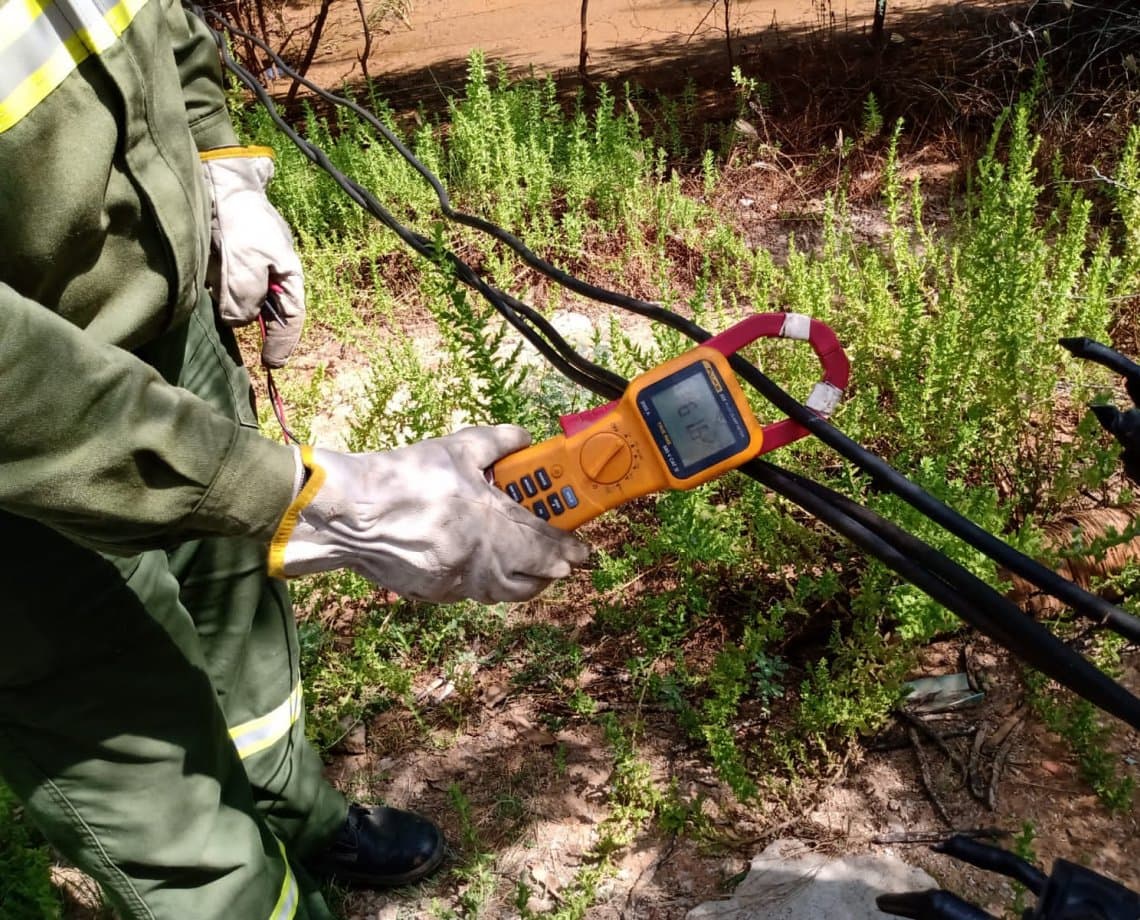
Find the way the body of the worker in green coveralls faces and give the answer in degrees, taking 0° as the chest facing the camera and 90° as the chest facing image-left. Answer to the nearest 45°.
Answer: approximately 270°

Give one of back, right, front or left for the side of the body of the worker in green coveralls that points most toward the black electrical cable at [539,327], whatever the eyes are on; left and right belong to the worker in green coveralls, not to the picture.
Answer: front

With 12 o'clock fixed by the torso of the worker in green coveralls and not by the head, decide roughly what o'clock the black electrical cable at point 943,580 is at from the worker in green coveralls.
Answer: The black electrical cable is roughly at 1 o'clock from the worker in green coveralls.

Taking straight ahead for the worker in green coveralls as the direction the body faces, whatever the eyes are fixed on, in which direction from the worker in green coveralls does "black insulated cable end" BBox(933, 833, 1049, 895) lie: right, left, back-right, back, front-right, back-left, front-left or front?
front-right
